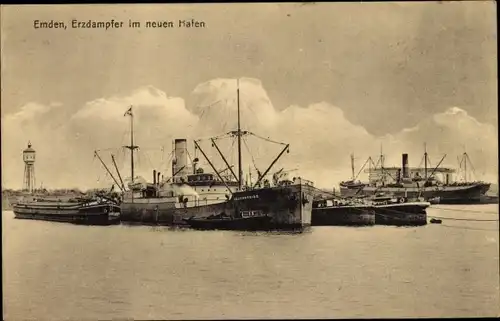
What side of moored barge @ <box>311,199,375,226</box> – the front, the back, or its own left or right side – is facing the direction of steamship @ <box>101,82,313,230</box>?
back

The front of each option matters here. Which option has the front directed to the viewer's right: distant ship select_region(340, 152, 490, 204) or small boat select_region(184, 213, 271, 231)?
the distant ship

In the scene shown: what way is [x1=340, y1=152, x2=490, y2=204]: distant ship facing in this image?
to the viewer's right

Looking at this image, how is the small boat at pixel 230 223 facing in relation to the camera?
to the viewer's left

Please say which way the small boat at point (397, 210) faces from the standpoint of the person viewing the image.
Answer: facing to the right of the viewer

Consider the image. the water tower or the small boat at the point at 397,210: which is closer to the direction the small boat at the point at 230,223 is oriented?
the water tower

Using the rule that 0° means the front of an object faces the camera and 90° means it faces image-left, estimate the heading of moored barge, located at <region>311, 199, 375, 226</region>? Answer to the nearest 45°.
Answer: approximately 270°
